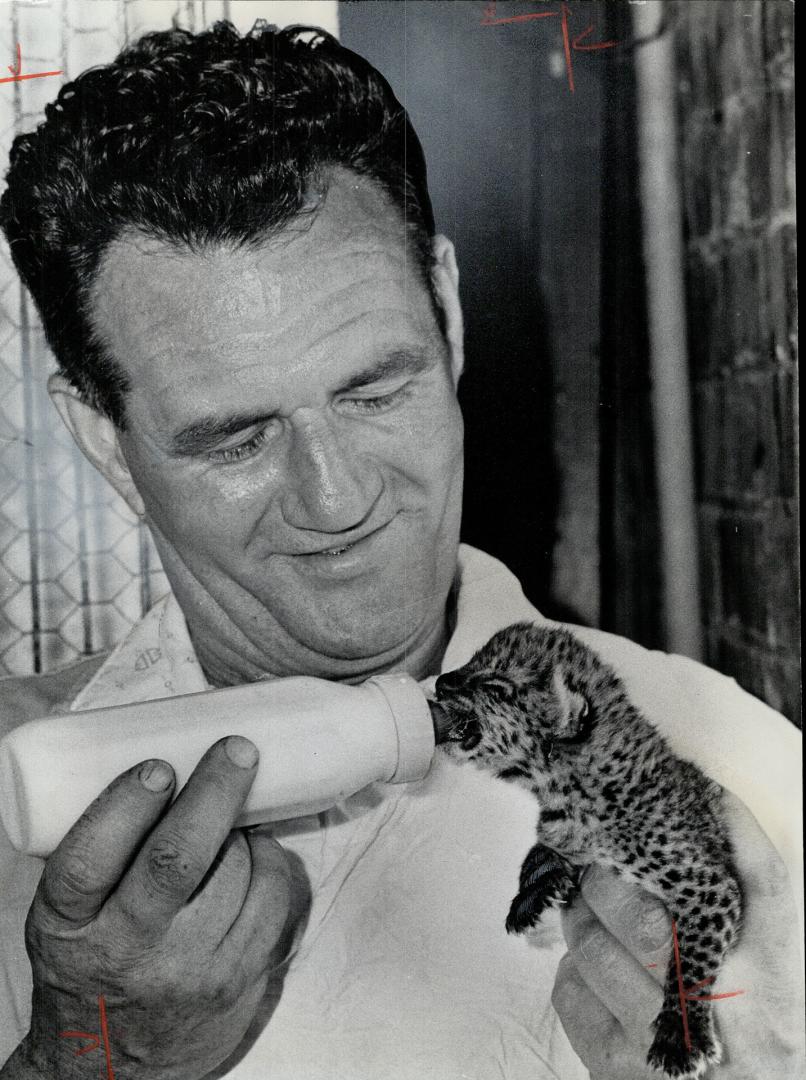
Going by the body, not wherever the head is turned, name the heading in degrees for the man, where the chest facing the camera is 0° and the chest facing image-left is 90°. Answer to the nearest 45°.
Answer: approximately 0°

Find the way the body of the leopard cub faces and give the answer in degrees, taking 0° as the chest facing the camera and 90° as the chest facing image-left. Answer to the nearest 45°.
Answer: approximately 90°
